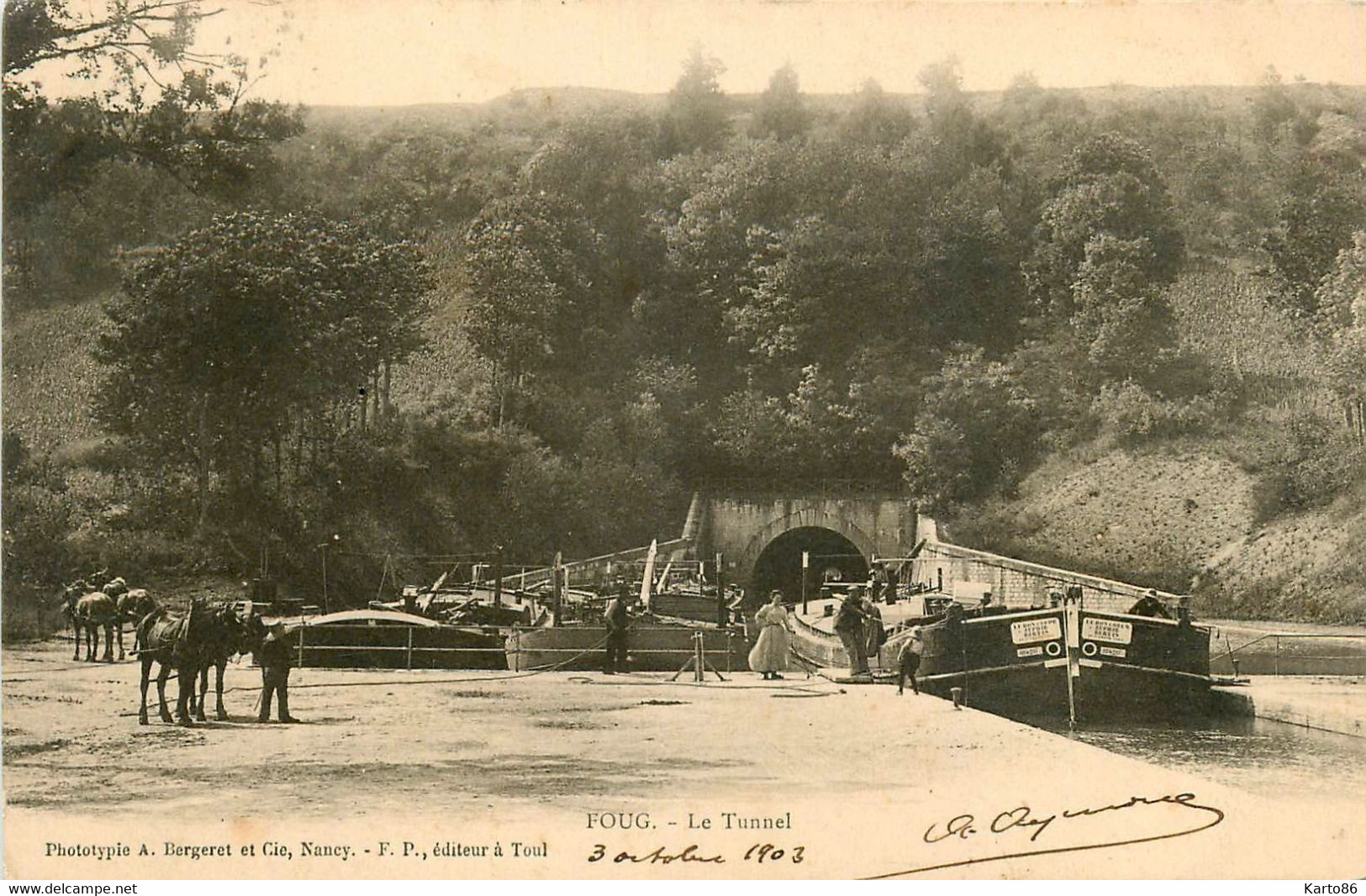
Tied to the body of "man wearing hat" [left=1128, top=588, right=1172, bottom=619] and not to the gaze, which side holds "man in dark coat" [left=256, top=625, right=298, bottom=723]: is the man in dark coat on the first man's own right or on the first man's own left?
on the first man's own right

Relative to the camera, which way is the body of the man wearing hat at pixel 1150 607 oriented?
toward the camera

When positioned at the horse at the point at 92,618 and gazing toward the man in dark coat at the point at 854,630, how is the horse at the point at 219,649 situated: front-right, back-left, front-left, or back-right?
front-right
